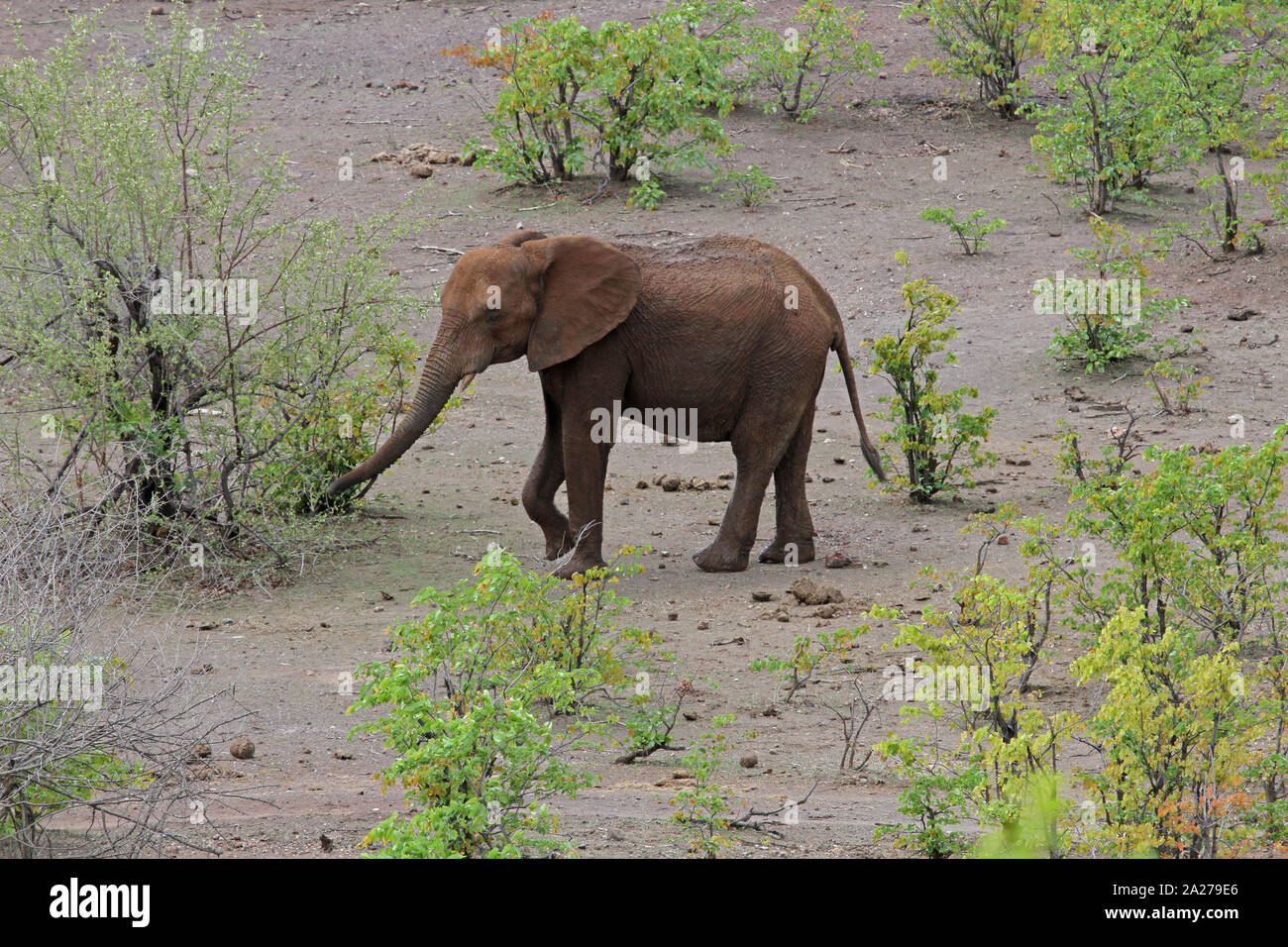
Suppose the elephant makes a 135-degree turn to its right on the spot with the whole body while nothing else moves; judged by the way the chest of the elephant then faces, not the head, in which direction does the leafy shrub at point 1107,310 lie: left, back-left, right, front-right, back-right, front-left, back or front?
front

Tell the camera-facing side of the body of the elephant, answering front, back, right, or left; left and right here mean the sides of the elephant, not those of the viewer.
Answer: left

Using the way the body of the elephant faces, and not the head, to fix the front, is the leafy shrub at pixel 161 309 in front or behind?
in front

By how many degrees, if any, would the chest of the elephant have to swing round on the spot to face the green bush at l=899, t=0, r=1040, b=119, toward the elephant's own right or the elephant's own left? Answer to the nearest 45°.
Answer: approximately 90° to the elephant's own right

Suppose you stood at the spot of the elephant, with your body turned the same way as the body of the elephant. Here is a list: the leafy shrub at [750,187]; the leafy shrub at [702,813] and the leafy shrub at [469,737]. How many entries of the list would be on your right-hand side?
1

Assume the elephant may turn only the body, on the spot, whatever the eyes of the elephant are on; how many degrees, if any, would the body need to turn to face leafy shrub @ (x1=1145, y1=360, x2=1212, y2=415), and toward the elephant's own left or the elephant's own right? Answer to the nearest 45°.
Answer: approximately 135° to the elephant's own right

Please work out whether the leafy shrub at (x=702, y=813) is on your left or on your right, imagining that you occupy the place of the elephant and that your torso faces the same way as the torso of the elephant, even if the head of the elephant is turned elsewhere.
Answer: on your left

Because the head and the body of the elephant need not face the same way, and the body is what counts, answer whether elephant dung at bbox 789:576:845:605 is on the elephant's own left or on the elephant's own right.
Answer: on the elephant's own left

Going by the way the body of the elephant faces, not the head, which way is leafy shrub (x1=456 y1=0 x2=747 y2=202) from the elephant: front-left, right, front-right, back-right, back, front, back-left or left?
right

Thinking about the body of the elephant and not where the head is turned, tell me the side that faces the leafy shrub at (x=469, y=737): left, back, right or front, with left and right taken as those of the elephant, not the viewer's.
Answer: left

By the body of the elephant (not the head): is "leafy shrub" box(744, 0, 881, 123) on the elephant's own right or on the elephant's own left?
on the elephant's own right

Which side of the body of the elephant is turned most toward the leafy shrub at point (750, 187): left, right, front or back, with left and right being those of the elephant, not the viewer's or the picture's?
right
